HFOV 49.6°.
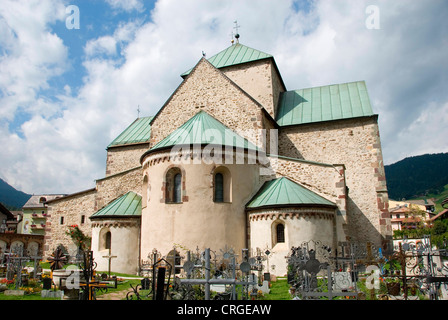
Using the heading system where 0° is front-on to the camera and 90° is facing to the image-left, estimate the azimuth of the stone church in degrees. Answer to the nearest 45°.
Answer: approximately 180°
